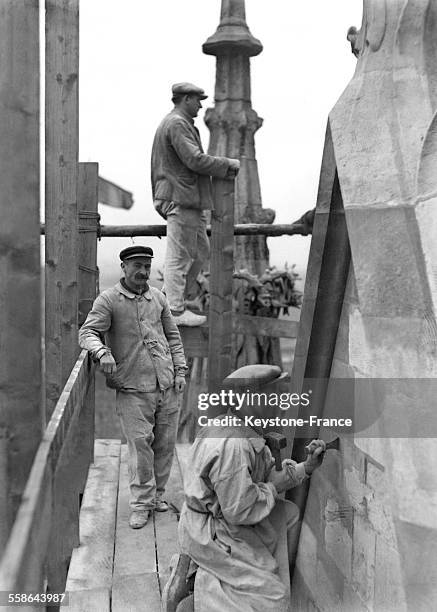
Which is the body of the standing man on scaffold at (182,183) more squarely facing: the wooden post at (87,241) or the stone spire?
the stone spire

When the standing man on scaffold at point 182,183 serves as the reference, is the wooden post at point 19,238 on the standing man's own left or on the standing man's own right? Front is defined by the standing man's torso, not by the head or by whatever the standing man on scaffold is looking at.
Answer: on the standing man's own right

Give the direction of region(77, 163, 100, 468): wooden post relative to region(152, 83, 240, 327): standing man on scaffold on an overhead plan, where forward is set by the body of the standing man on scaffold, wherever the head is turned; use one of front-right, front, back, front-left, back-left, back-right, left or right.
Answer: back

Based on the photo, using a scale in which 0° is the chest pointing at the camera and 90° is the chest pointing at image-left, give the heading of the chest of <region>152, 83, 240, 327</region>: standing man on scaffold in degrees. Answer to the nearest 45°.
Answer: approximately 270°

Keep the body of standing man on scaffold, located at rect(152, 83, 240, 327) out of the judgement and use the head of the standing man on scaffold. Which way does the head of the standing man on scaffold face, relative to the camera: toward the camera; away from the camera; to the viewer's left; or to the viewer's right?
to the viewer's right
